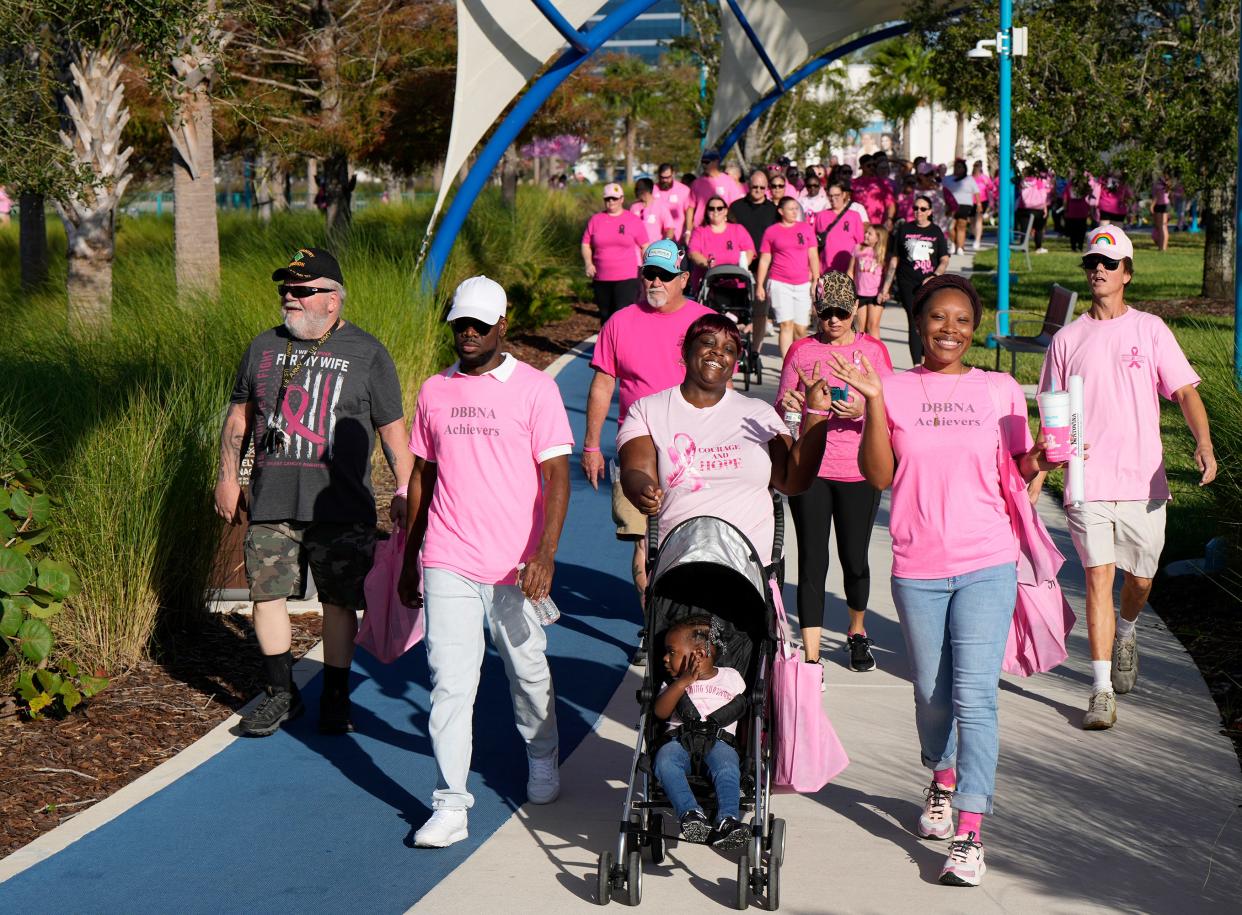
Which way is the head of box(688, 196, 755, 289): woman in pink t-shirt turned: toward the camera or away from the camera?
toward the camera

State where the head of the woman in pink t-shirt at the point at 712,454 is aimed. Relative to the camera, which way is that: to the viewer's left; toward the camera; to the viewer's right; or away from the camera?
toward the camera

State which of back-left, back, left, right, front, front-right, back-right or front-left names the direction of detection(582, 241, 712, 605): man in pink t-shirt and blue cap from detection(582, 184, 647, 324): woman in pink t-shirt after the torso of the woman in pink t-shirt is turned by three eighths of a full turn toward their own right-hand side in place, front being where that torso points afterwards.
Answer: back-left

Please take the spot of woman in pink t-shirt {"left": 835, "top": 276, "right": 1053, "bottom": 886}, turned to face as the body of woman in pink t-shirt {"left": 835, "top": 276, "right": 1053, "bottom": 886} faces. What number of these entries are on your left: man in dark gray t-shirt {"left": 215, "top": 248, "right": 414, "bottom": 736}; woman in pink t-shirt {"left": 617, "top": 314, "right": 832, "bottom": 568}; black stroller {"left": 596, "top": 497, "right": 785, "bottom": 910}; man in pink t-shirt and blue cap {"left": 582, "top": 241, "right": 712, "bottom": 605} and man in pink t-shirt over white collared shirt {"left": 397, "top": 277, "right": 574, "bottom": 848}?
0

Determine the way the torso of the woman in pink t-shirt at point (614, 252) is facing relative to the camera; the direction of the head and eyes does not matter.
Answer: toward the camera

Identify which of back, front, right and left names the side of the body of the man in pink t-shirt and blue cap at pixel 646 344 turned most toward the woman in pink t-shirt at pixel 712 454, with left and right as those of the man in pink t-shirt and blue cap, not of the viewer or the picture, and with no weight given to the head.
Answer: front

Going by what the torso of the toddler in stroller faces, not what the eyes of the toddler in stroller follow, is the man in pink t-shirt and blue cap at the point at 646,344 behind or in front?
behind

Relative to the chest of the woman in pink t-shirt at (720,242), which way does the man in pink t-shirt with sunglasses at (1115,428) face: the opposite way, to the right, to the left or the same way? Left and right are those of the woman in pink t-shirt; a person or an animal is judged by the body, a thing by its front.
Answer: the same way

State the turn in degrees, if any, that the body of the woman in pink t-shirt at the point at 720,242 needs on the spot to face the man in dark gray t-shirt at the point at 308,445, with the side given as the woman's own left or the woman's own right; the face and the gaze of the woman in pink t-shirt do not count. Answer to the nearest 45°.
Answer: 0° — they already face them

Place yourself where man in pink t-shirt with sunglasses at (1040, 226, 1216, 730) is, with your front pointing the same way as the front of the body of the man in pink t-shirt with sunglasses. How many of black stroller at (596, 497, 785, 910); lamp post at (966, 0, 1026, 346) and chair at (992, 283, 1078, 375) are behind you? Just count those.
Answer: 2

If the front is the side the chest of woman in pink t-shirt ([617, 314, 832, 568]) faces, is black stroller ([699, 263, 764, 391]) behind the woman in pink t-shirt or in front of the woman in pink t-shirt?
behind

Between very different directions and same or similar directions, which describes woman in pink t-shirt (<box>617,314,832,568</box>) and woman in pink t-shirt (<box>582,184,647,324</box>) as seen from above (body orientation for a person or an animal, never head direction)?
same or similar directions

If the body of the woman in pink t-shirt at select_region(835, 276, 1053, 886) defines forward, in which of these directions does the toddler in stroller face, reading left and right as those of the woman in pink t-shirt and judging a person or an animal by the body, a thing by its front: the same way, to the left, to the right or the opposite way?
the same way

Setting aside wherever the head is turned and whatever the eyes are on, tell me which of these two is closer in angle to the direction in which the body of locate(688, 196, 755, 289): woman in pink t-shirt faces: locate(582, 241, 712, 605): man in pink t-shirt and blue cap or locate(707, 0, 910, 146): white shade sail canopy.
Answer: the man in pink t-shirt and blue cap

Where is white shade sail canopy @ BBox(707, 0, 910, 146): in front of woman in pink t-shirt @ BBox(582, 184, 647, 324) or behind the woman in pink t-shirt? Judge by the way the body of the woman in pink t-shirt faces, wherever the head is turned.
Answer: behind

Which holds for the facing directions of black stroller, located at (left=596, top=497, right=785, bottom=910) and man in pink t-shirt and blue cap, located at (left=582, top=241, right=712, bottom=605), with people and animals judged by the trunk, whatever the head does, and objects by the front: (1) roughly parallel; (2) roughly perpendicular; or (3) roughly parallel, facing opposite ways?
roughly parallel

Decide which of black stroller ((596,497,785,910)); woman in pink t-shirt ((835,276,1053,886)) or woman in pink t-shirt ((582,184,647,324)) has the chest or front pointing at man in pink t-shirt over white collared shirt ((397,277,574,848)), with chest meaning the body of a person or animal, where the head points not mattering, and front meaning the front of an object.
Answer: woman in pink t-shirt ((582,184,647,324))

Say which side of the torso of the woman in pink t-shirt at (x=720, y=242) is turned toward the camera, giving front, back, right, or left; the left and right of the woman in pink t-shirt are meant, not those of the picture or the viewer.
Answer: front
